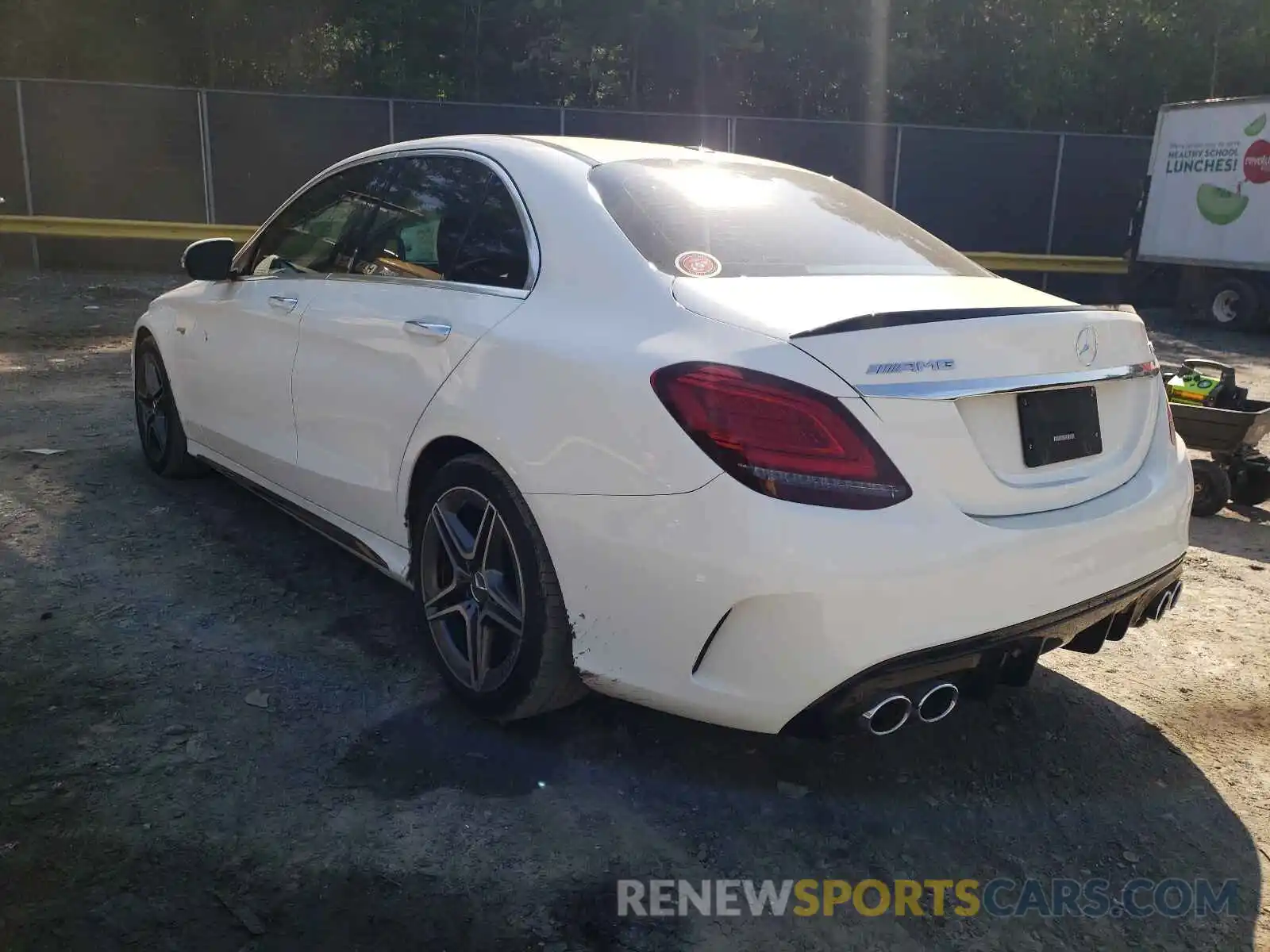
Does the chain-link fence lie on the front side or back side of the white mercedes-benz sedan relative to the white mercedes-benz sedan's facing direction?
on the front side

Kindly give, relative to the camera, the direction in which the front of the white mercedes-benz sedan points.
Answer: facing away from the viewer and to the left of the viewer

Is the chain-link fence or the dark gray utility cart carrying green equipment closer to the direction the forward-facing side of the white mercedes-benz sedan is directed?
the chain-link fence

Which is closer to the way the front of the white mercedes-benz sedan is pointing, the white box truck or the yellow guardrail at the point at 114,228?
the yellow guardrail

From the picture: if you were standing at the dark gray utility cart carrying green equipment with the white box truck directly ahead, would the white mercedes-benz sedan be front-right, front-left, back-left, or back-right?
back-left

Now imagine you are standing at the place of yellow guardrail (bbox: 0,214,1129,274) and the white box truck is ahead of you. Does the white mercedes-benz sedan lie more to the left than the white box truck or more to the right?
right

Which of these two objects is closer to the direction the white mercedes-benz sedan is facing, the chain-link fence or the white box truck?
the chain-link fence

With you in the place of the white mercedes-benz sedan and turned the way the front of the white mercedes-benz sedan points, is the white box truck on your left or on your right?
on your right

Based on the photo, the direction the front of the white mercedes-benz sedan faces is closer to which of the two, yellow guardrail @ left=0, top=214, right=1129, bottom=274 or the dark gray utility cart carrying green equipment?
the yellow guardrail

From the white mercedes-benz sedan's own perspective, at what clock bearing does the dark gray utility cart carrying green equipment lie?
The dark gray utility cart carrying green equipment is roughly at 3 o'clock from the white mercedes-benz sedan.

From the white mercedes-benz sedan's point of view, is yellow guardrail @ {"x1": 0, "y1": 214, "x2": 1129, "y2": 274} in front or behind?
in front
